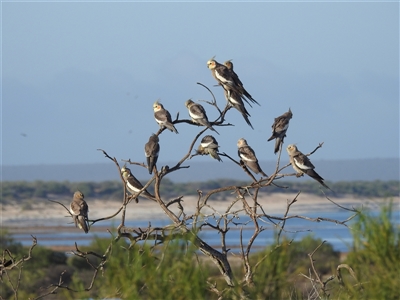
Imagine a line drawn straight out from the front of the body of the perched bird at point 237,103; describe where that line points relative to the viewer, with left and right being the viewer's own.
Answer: facing to the left of the viewer

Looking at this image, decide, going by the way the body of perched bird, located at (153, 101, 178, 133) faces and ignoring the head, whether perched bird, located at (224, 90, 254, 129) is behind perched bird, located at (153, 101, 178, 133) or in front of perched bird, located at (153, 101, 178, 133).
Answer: behind

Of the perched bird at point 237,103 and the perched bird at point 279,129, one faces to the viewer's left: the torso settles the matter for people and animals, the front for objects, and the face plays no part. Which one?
the perched bird at point 237,103

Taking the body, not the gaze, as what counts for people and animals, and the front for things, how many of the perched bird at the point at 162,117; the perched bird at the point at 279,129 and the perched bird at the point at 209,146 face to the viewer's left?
2

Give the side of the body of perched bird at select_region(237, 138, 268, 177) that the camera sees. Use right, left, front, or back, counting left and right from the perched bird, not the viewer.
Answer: left

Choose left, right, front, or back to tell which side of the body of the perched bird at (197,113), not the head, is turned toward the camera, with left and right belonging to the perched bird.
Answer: left

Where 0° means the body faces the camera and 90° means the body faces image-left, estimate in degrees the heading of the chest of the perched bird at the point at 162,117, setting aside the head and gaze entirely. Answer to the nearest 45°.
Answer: approximately 90°

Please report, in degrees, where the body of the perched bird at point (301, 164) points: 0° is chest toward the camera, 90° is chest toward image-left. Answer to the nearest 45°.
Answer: approximately 90°

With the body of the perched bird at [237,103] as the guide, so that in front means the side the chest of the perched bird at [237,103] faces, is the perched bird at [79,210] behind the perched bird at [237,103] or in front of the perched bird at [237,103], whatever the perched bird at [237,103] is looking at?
in front

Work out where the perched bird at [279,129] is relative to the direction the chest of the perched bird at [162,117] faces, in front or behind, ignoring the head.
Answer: behind

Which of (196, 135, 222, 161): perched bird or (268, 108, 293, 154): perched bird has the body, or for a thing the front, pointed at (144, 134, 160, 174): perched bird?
(196, 135, 222, 161): perched bird

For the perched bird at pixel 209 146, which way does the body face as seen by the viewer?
to the viewer's left

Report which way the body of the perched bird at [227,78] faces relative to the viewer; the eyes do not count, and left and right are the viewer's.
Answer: facing to the left of the viewer
